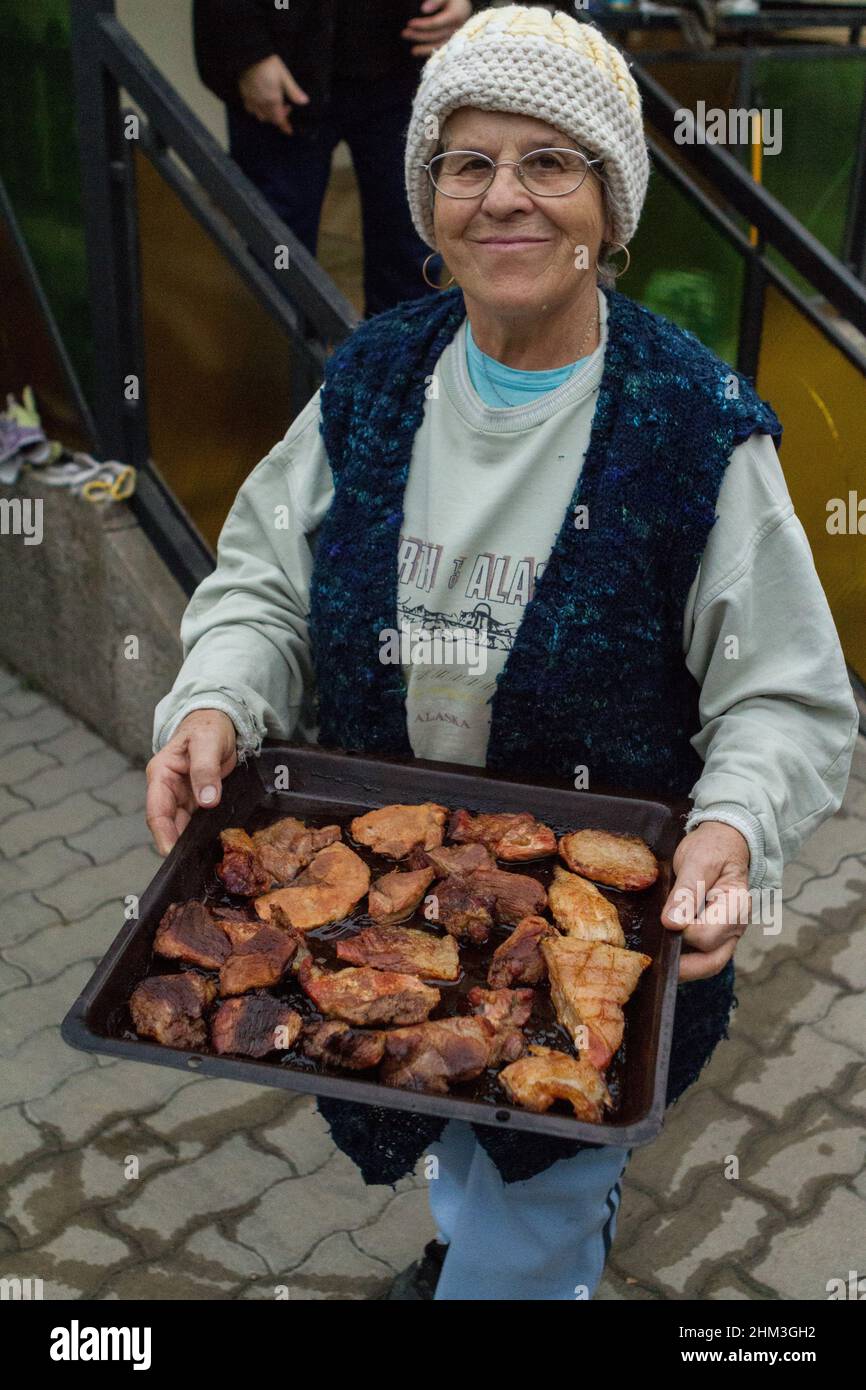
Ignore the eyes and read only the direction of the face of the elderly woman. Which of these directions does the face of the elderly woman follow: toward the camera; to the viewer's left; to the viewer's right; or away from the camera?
toward the camera

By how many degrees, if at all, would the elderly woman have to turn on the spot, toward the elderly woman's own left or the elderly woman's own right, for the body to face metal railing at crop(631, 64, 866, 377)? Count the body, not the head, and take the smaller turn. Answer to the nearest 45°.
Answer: approximately 180°

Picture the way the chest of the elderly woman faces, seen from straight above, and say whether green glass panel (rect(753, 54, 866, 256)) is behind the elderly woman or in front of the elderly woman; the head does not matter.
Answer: behind

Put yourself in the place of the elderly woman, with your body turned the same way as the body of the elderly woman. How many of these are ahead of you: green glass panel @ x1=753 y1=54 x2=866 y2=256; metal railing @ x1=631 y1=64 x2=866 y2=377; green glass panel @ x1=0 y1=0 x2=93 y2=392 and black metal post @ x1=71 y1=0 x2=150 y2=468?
0

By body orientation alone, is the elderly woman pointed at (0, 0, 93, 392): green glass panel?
no

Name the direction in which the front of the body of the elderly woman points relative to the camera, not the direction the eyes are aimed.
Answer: toward the camera

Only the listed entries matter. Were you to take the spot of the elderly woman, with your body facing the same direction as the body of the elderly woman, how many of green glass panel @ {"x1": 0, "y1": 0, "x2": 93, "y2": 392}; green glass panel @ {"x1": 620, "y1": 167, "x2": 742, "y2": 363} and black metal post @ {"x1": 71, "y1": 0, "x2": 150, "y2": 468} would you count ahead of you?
0
